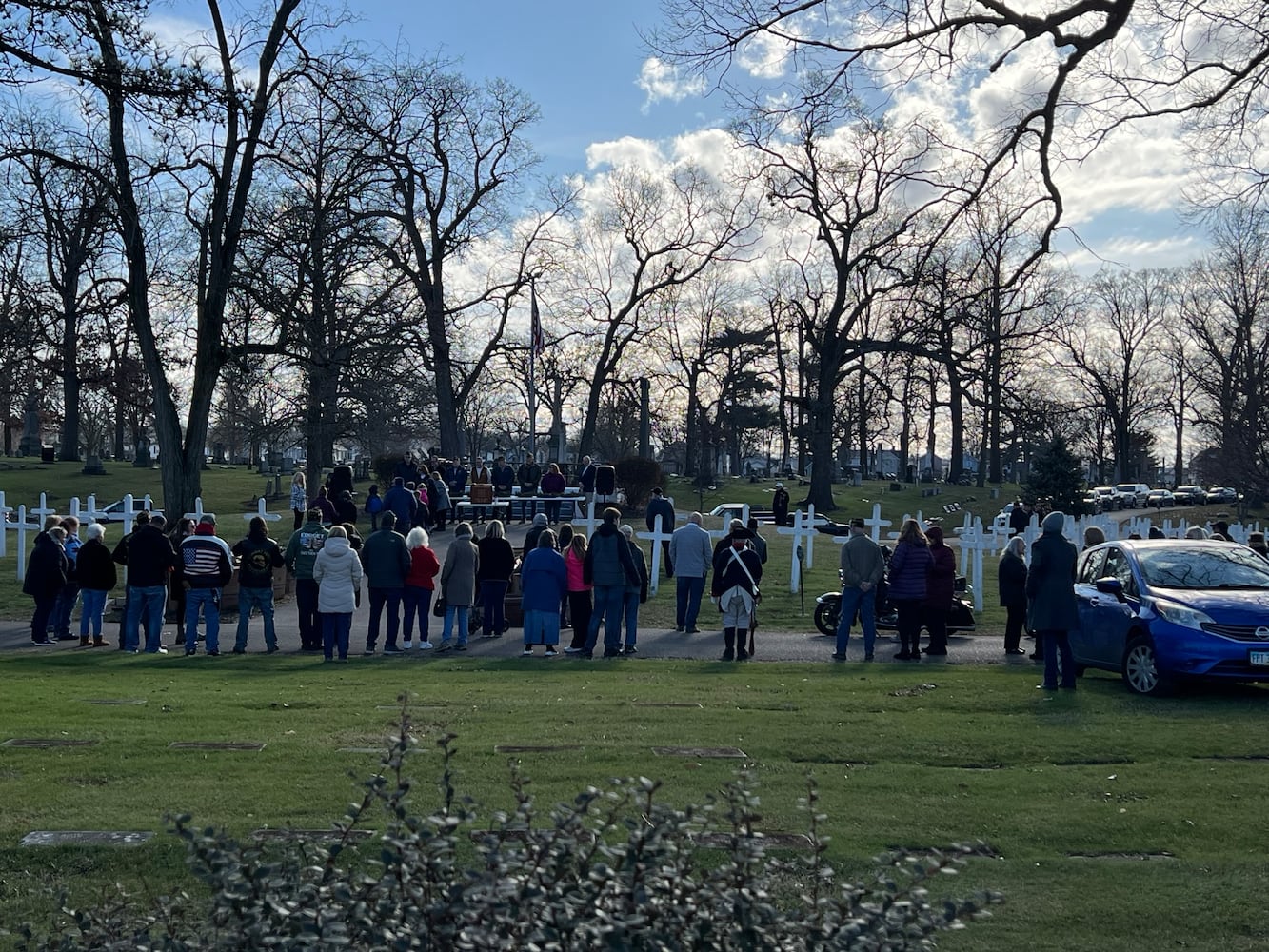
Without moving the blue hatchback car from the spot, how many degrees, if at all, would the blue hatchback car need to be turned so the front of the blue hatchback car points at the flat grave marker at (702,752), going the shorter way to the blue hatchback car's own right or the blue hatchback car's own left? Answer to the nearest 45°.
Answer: approximately 90° to the blue hatchback car's own right

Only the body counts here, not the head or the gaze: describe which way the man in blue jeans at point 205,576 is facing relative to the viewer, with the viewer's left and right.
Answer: facing away from the viewer

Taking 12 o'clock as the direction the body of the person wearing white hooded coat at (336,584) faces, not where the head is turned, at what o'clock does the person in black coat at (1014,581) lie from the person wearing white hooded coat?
The person in black coat is roughly at 3 o'clock from the person wearing white hooded coat.

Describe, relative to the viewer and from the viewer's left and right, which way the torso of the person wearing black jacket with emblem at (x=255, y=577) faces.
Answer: facing away from the viewer

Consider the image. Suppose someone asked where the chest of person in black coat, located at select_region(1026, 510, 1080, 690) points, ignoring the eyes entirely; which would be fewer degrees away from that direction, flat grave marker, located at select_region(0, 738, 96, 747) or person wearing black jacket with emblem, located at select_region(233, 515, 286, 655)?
the person wearing black jacket with emblem

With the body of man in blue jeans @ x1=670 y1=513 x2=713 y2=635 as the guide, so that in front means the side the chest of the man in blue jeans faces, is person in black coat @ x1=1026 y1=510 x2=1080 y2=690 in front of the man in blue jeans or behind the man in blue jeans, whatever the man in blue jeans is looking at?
behind

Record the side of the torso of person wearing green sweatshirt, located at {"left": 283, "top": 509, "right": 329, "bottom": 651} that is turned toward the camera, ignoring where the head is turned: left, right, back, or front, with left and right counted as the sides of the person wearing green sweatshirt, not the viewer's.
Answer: back

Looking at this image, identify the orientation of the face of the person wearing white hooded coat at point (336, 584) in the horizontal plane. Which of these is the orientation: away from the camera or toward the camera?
away from the camera

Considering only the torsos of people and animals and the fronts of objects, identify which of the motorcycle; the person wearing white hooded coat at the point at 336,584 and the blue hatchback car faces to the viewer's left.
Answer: the motorcycle

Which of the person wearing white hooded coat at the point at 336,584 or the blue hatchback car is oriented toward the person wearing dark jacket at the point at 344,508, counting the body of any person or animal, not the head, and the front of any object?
the person wearing white hooded coat at the point at 336,584

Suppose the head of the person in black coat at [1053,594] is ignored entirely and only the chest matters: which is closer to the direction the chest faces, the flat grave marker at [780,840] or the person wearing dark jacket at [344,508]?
the person wearing dark jacket

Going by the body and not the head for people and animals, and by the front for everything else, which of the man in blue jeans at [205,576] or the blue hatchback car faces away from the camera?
the man in blue jeans

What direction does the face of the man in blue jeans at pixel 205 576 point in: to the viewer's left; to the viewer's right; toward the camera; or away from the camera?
away from the camera
